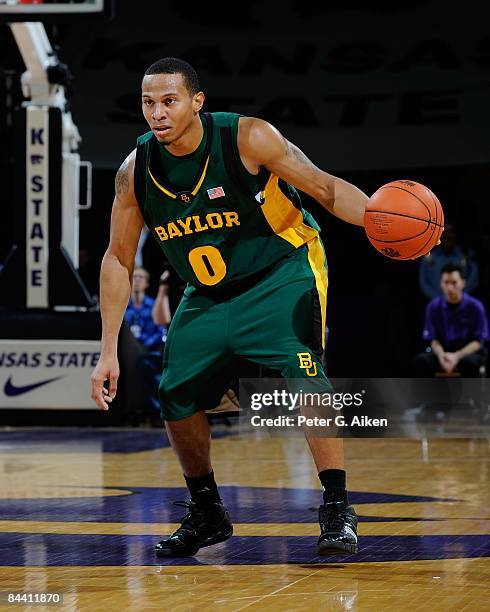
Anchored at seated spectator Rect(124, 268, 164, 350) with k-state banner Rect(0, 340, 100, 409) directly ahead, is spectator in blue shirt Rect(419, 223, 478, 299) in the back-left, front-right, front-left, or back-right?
back-left

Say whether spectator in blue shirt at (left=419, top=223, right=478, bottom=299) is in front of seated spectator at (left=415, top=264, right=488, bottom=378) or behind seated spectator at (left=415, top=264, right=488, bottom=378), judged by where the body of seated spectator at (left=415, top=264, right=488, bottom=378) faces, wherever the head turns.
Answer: behind

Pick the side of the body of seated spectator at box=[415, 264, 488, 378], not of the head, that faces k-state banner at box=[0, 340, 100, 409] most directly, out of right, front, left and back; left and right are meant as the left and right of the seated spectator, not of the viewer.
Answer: right

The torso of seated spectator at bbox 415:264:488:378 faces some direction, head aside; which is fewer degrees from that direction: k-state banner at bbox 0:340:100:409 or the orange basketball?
the orange basketball

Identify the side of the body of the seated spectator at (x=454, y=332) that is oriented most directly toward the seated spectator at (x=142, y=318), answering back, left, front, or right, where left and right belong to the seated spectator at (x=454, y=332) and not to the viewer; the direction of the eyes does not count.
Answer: right

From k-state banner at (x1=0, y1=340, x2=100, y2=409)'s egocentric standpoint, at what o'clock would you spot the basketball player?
The basketball player is roughly at 12 o'clock from the k-state banner.

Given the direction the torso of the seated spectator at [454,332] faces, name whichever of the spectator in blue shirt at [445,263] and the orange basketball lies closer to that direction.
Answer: the orange basketball

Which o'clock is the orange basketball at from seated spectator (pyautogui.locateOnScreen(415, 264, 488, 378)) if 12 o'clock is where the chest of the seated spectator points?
The orange basketball is roughly at 12 o'clock from the seated spectator.

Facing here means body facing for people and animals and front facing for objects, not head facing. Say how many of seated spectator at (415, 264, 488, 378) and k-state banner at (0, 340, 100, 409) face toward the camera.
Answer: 2

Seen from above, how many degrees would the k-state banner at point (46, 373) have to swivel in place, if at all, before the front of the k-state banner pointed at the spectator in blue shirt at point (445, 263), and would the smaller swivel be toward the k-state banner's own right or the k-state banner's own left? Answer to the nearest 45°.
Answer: approximately 90° to the k-state banner's own left

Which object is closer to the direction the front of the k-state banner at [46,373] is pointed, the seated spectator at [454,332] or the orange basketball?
the orange basketball
